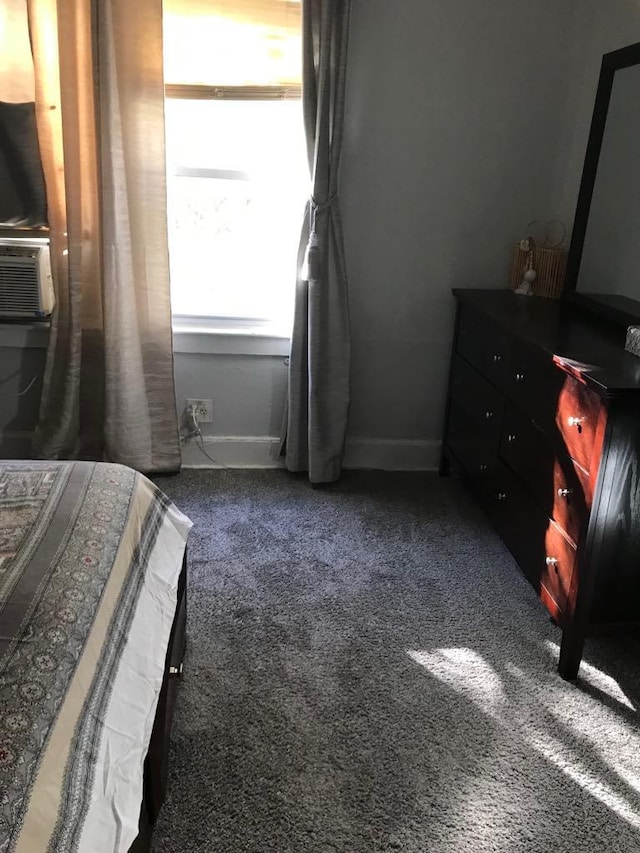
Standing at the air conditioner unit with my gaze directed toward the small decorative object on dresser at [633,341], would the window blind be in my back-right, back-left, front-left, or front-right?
front-left

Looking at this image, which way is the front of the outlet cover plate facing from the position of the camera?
facing the viewer

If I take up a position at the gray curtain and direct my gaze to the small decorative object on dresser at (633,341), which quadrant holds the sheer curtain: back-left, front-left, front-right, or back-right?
back-right

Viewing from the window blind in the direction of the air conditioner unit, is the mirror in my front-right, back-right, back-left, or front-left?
back-left

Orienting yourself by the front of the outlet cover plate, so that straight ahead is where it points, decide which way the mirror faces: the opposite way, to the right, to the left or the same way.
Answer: to the right

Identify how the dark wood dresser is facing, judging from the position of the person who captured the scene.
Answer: facing the viewer and to the left of the viewer

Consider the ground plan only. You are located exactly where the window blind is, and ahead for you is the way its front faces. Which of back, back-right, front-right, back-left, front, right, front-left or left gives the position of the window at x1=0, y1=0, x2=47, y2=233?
right

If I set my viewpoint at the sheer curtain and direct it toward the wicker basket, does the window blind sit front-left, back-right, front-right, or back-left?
front-left

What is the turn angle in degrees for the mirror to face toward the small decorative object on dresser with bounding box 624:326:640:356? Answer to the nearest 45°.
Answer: approximately 45° to its left

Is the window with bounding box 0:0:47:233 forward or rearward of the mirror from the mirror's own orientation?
forward

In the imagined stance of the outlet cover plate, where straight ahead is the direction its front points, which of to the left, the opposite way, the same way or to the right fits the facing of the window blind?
the same way

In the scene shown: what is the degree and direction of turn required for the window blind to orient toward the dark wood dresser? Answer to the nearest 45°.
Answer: approximately 45° to its left

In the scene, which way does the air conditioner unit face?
toward the camera

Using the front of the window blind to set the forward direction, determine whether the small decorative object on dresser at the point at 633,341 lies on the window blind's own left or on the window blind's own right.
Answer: on the window blind's own left

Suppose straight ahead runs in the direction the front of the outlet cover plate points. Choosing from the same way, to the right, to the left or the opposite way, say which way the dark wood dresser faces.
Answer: to the right

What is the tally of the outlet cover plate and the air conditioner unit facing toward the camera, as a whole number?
2

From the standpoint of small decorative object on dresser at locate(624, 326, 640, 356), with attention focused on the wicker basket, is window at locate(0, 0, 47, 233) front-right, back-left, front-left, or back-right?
front-left

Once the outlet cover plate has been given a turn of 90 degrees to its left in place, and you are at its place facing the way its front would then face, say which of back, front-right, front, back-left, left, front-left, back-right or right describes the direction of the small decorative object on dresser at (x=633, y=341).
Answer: front-right
